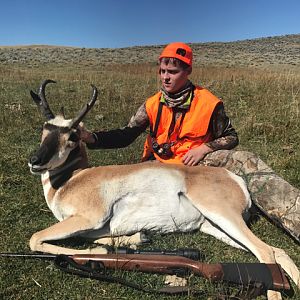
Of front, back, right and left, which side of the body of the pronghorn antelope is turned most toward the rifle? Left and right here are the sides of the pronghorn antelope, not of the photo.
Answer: left

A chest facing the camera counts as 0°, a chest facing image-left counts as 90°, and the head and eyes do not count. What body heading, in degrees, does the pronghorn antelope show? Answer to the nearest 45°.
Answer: approximately 90°

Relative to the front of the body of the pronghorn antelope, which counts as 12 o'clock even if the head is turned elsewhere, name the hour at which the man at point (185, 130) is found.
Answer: The man is roughly at 4 o'clock from the pronghorn antelope.

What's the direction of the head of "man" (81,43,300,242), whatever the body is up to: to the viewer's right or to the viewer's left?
to the viewer's left
